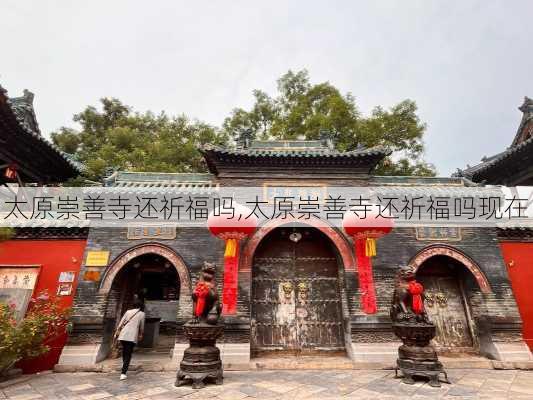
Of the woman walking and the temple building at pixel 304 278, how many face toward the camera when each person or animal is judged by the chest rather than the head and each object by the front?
1

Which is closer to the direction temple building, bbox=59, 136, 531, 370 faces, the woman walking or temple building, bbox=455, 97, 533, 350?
the woman walking

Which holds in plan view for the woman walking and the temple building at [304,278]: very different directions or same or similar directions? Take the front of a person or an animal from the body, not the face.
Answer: very different directions

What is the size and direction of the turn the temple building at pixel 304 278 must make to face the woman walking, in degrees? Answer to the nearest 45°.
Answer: approximately 45° to its right

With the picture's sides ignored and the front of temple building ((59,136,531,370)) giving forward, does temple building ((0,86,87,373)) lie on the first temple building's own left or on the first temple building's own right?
on the first temple building's own right

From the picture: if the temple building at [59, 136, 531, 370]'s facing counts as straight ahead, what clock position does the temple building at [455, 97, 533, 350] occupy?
the temple building at [455, 97, 533, 350] is roughly at 9 o'clock from the temple building at [59, 136, 531, 370].
